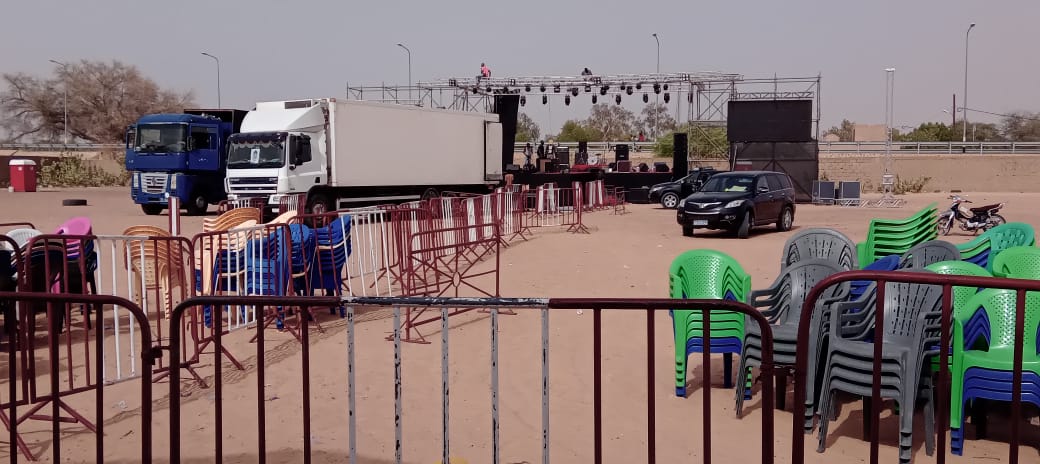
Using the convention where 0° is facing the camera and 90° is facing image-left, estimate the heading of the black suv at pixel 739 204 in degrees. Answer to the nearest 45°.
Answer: approximately 45°

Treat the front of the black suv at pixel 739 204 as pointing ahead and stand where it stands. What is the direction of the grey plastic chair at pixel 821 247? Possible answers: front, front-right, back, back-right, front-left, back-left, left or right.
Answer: front-left

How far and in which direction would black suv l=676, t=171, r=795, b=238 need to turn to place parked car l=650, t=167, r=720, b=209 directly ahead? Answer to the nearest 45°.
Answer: approximately 135° to its right

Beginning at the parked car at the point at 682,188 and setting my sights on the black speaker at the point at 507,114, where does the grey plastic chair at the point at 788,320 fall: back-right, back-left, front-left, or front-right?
back-left

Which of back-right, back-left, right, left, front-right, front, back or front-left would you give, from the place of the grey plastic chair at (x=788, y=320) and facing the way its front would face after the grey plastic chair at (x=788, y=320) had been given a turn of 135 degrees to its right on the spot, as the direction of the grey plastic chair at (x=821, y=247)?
front

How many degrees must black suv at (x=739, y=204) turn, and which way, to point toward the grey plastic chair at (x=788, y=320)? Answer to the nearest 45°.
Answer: approximately 45° to its left

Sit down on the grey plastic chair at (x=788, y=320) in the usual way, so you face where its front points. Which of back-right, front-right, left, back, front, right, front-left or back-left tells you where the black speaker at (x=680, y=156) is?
back-right

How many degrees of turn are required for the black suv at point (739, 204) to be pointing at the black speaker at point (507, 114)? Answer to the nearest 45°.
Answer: approximately 90° to its right

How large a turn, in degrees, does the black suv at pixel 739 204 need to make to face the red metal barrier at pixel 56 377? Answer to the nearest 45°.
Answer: approximately 45° to its left

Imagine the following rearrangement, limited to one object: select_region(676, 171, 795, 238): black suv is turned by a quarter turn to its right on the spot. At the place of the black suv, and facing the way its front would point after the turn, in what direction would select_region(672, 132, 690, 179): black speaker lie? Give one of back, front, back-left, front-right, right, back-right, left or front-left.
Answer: front-right
